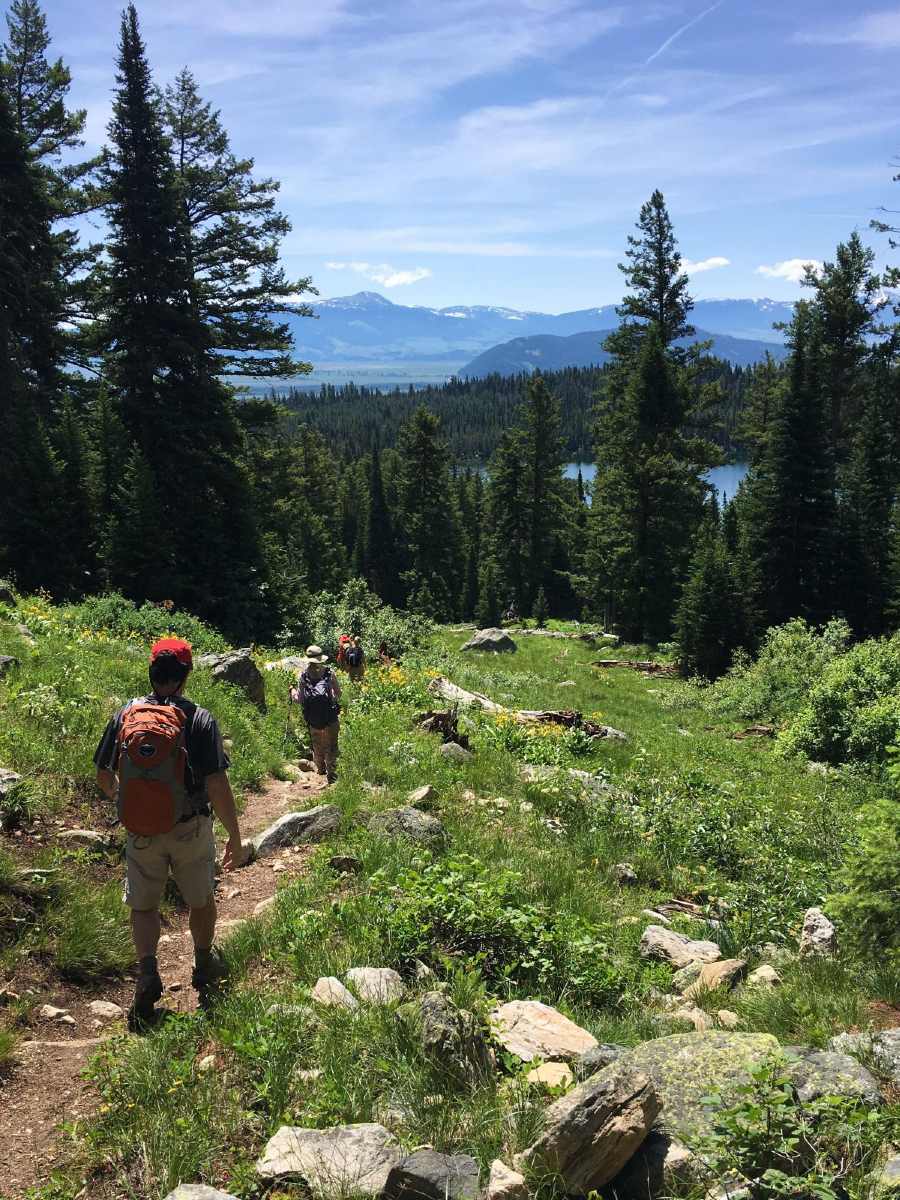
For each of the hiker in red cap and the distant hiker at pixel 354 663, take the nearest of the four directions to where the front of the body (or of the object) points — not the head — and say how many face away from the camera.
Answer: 2

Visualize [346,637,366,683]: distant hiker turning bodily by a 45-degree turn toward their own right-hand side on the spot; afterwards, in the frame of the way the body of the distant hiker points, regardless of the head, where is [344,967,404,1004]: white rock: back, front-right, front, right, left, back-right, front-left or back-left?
back-right

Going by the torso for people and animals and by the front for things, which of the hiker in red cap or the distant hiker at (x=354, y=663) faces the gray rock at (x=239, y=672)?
the hiker in red cap

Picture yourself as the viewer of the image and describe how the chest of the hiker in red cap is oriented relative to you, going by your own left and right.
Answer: facing away from the viewer

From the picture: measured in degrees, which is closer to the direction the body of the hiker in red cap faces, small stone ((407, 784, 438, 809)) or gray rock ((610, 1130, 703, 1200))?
the small stone

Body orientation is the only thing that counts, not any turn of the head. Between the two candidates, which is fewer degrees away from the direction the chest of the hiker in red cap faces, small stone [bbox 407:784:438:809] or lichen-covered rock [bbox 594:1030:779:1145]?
the small stone

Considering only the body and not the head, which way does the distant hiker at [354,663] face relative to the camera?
away from the camera

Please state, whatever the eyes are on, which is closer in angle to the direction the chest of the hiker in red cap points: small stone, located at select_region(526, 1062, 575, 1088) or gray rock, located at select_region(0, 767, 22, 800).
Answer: the gray rock

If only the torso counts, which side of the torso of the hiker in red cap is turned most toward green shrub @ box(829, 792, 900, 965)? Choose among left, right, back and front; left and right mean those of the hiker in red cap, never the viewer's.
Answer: right

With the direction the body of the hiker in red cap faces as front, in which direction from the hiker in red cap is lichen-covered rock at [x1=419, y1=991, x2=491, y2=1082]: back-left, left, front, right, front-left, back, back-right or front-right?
back-right

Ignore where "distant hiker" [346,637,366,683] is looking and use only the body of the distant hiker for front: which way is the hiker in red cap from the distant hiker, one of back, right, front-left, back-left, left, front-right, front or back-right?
back

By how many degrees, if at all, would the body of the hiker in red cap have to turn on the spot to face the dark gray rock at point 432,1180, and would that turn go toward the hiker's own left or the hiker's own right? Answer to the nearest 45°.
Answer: approximately 180°

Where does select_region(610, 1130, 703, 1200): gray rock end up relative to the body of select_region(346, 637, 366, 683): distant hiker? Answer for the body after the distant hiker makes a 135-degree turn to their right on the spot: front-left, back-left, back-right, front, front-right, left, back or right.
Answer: front-right
